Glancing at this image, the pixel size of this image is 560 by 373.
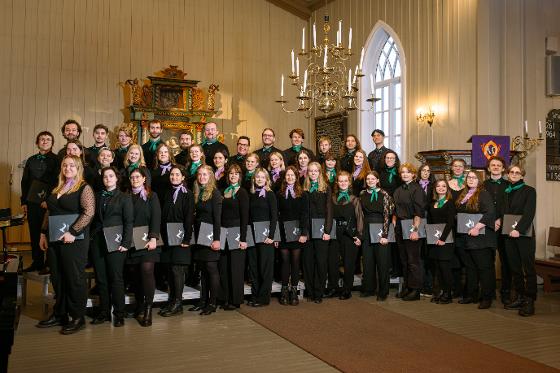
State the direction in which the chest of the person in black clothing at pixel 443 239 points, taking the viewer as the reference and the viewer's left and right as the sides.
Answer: facing the viewer and to the left of the viewer

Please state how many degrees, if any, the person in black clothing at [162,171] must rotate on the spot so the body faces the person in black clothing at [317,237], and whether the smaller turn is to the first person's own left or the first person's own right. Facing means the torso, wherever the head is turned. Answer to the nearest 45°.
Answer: approximately 90° to the first person's own left

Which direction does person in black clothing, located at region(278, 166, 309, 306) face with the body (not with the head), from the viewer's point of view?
toward the camera

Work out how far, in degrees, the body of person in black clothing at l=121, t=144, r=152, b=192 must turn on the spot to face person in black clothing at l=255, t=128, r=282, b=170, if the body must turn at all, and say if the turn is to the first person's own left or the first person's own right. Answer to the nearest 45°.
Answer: approximately 135° to the first person's own left

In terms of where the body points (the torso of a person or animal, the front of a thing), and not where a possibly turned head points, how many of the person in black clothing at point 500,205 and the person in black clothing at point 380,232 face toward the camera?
2

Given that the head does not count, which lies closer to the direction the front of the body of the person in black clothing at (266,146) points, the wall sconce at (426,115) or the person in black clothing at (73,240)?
the person in black clothing

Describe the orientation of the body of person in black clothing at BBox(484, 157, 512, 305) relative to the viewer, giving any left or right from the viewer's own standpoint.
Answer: facing the viewer

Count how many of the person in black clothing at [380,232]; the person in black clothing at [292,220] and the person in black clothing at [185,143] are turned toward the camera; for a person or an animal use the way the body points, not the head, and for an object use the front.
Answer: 3

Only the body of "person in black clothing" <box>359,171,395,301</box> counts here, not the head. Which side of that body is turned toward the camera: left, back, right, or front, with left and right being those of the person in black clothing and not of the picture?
front

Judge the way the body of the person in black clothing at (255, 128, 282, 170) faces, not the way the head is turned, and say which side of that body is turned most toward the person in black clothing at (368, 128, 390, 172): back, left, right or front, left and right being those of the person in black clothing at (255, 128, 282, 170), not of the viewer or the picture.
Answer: left

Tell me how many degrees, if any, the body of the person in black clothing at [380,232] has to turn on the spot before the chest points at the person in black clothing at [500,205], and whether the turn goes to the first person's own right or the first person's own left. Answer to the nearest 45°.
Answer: approximately 90° to the first person's own left
